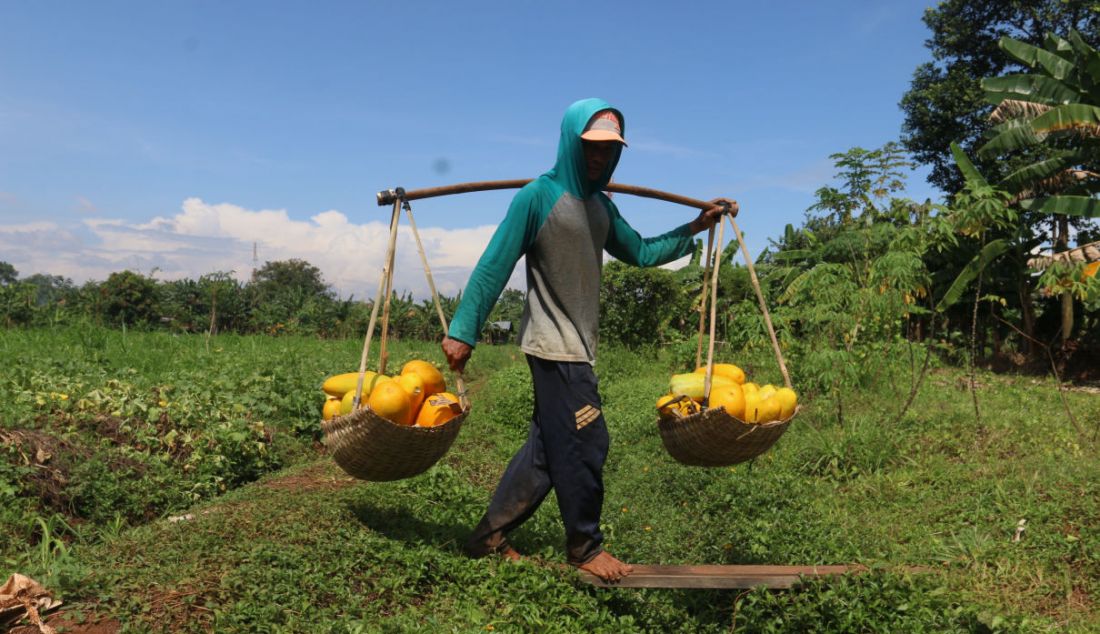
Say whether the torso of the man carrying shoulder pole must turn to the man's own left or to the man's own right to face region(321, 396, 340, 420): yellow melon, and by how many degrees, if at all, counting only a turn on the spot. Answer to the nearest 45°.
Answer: approximately 135° to the man's own right

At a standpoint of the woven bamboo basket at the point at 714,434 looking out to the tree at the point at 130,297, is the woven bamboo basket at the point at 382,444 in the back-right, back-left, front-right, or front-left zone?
front-left

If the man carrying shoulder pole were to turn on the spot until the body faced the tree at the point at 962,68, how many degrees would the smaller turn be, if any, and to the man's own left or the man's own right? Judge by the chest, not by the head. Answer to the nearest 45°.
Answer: approximately 90° to the man's own left

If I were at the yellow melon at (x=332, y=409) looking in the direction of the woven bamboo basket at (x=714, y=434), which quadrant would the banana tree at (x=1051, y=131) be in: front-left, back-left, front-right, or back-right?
front-left

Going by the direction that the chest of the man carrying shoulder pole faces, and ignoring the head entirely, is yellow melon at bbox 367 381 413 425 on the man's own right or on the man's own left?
on the man's own right

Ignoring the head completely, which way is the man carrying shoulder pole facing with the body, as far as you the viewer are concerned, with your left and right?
facing the viewer and to the right of the viewer

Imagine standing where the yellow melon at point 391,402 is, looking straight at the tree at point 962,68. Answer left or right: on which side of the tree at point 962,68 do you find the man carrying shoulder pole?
right

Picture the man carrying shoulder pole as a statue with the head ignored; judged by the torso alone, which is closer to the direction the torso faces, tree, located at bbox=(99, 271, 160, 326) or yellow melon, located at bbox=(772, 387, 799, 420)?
the yellow melon

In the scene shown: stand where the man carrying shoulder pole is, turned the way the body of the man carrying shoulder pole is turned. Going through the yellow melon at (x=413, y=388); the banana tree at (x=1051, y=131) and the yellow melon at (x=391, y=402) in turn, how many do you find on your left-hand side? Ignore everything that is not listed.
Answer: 1

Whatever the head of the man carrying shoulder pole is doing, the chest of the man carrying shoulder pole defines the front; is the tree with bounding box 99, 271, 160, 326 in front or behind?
behind
